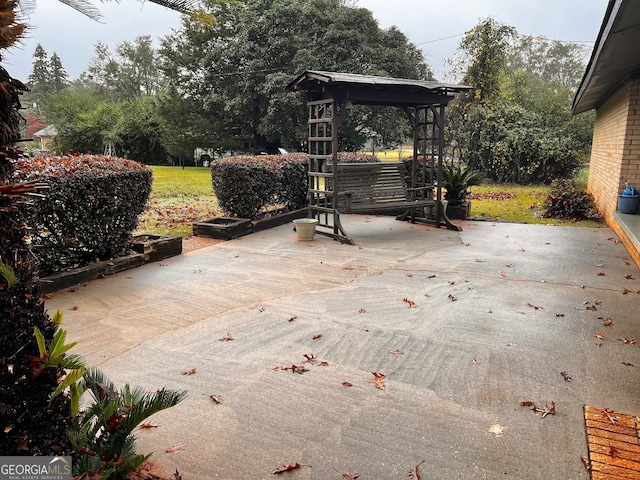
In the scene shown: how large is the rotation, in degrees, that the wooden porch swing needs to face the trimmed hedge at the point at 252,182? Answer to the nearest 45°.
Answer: approximately 135° to its right

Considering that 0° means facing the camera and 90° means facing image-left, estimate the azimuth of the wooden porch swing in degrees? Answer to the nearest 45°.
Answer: approximately 315°

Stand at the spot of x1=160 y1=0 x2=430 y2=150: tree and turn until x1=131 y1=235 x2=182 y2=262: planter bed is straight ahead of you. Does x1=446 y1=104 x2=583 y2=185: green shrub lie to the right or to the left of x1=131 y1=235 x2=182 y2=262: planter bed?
left

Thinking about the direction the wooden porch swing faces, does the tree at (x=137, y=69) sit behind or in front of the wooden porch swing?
behind

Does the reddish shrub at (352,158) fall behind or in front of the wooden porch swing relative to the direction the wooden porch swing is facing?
behind

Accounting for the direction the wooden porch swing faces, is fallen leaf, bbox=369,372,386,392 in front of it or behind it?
in front

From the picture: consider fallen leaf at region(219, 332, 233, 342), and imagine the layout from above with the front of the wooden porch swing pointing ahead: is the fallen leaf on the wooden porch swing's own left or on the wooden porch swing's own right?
on the wooden porch swing's own right

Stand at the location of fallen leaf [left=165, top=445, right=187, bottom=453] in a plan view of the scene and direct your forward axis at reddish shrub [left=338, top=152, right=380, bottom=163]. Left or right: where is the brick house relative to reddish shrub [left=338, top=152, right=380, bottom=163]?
right

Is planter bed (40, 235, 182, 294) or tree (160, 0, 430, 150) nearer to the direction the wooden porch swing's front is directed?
the planter bed

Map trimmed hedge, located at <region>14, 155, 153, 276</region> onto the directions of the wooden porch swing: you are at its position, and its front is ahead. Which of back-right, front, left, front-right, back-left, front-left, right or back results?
right

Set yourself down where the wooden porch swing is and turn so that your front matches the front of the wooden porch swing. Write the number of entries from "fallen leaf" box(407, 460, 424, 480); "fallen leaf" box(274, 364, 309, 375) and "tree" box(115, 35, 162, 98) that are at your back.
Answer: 1

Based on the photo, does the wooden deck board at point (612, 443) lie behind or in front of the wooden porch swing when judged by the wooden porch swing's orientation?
in front

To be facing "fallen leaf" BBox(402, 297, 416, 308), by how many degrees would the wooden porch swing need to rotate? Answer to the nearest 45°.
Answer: approximately 45° to its right

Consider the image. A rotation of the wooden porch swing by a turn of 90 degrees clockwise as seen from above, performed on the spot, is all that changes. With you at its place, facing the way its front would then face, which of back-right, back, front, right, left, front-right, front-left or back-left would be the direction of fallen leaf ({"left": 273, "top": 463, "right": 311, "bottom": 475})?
front-left

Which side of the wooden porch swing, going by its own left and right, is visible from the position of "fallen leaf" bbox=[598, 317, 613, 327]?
front

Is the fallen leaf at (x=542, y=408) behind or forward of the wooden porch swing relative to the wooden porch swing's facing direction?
forward
